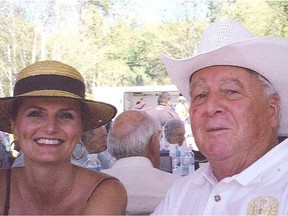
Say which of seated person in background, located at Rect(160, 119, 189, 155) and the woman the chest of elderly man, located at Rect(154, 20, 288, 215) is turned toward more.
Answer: the woman

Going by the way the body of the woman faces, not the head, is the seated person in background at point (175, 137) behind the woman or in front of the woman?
behind

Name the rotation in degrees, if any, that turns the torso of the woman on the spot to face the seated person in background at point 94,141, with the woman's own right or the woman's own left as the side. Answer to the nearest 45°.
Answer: approximately 180°

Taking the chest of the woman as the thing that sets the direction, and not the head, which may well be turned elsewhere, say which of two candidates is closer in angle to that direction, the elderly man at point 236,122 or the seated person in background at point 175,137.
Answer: the elderly man

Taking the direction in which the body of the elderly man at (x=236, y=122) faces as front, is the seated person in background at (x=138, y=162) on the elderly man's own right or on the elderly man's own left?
on the elderly man's own right

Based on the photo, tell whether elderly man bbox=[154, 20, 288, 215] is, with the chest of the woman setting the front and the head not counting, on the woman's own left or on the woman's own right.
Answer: on the woman's own left

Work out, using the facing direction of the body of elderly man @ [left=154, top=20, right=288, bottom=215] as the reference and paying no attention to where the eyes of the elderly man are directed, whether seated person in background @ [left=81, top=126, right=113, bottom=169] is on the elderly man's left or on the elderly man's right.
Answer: on the elderly man's right

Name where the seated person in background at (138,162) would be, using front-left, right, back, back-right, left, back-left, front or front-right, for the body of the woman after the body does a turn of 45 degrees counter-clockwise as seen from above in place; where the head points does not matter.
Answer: left

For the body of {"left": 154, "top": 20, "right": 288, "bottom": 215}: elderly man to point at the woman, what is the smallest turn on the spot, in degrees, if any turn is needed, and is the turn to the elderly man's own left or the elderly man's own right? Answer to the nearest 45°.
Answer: approximately 45° to the elderly man's own right
